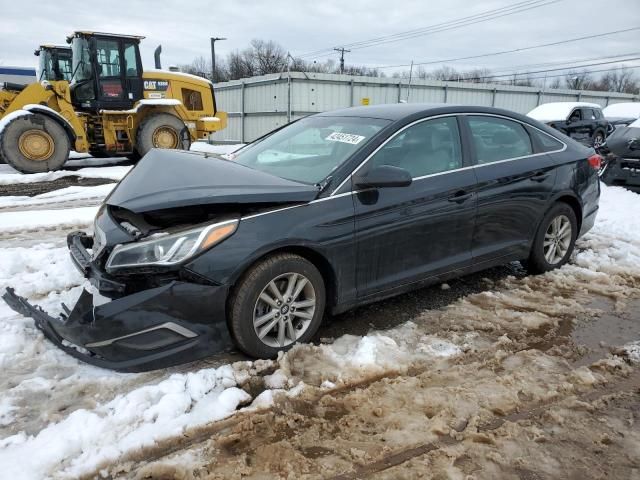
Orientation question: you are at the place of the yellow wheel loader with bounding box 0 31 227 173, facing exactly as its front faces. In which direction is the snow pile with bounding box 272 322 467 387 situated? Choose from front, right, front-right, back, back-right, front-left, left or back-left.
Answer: left

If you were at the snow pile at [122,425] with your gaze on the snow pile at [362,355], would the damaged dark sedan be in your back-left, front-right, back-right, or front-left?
front-left

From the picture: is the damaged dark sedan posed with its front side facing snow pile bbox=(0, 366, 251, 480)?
yes

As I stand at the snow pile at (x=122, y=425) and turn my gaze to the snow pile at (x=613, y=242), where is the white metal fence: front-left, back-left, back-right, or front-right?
front-left

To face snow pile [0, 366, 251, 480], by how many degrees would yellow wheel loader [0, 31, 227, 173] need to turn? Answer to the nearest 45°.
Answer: approximately 90° to its left

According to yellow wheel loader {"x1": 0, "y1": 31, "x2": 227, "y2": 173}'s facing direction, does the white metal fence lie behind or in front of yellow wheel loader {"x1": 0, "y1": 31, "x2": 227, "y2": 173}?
behind

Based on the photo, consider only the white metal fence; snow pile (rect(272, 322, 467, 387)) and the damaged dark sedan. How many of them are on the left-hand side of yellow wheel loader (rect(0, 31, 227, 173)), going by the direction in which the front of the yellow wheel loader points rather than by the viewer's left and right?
2

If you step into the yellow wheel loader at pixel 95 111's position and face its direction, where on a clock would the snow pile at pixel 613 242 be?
The snow pile is roughly at 8 o'clock from the yellow wheel loader.

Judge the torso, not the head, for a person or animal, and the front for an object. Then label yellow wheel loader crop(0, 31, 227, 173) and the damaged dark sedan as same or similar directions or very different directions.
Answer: same or similar directions

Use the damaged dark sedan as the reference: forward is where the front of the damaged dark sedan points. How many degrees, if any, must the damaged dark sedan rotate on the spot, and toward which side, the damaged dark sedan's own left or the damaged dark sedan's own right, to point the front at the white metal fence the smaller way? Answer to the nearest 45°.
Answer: approximately 135° to the damaged dark sedan's own right

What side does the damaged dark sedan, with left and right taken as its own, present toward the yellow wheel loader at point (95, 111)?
right

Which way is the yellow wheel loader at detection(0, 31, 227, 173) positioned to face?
to the viewer's left

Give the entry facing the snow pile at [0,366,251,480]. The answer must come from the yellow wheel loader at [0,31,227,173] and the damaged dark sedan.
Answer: the damaged dark sedan
